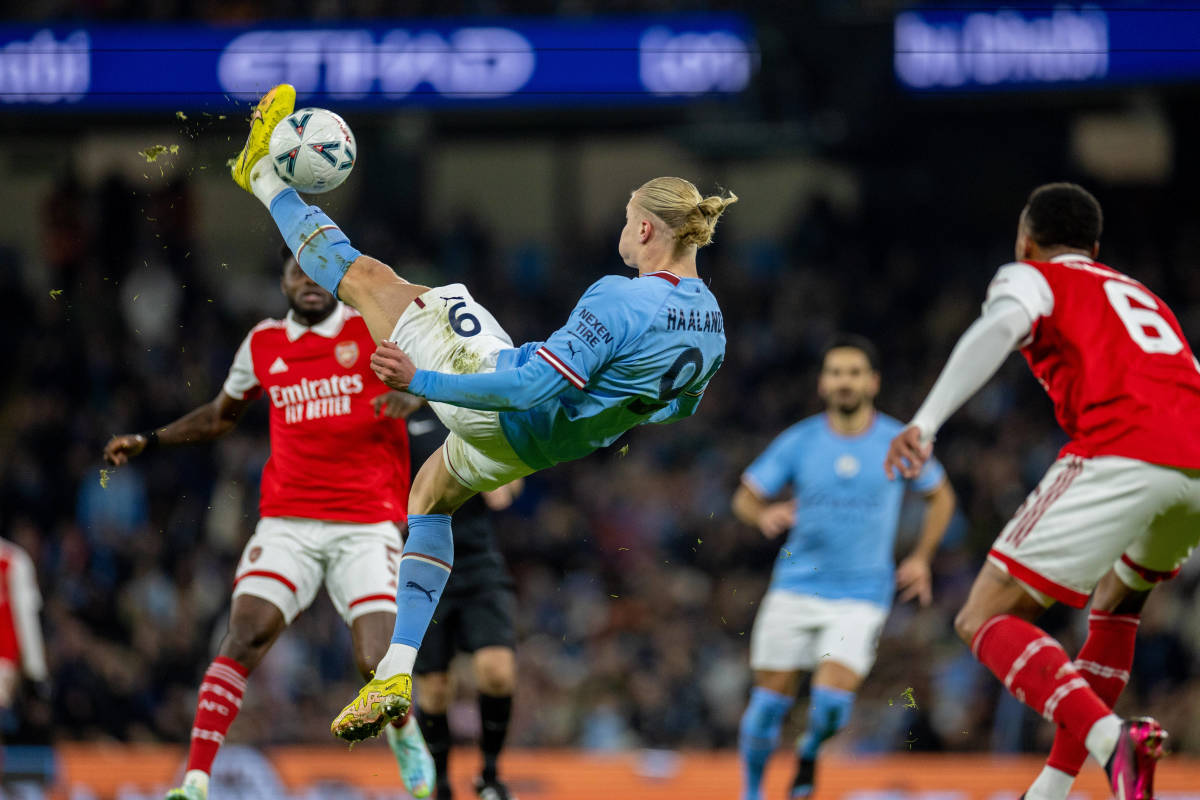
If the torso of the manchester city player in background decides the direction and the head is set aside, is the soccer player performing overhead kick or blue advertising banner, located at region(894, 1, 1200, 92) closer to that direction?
the soccer player performing overhead kick

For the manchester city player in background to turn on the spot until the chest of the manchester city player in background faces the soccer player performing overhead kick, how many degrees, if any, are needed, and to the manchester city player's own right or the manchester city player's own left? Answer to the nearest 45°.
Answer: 0° — they already face them

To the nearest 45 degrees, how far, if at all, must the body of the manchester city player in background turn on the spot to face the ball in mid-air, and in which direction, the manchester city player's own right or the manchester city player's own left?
approximately 45° to the manchester city player's own right

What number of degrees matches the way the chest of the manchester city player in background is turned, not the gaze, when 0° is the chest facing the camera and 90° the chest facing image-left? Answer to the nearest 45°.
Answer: approximately 0°

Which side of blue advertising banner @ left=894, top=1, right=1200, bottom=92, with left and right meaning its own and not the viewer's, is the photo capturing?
front
